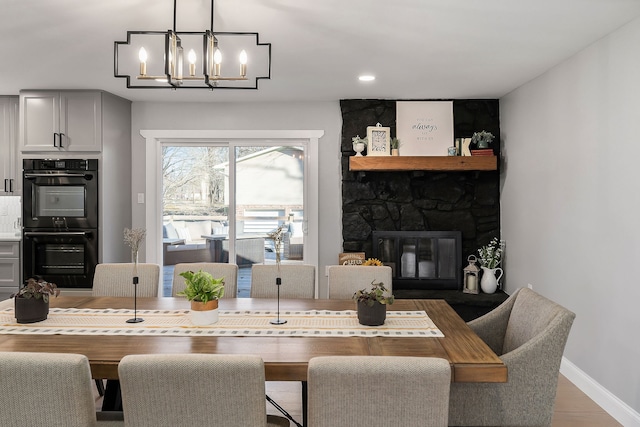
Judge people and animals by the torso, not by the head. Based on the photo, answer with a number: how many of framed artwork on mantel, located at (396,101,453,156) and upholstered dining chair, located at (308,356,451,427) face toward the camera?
1

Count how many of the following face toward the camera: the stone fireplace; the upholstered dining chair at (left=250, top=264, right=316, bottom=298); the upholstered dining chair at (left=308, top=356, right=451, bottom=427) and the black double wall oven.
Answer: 3

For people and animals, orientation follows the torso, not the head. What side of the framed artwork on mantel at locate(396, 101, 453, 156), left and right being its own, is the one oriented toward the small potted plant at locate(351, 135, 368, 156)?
right

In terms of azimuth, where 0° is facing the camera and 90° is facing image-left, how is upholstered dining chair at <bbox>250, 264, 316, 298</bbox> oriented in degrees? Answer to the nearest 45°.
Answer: approximately 0°

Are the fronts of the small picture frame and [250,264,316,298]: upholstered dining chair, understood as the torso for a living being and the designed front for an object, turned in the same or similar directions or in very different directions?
same or similar directions

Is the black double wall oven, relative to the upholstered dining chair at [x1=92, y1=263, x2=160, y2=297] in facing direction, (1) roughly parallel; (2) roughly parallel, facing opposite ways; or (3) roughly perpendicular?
roughly parallel

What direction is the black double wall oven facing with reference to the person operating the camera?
facing the viewer

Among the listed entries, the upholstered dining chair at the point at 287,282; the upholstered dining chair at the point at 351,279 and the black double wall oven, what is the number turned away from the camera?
0

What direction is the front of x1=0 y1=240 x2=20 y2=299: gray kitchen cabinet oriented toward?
toward the camera

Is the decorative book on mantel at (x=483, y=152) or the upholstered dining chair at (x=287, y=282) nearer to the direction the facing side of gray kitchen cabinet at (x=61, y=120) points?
the upholstered dining chair

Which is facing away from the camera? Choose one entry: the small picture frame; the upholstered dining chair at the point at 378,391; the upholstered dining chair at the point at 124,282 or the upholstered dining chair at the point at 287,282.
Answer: the upholstered dining chair at the point at 378,391

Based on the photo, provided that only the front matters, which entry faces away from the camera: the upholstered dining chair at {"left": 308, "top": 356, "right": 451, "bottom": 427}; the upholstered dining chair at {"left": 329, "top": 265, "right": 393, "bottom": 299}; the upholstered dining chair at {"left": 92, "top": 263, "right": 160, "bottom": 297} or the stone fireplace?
the upholstered dining chair at {"left": 308, "top": 356, "right": 451, "bottom": 427}

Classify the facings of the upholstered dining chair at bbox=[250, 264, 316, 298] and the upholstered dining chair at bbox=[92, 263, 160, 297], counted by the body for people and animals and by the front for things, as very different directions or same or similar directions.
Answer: same or similar directions

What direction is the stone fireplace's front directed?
toward the camera

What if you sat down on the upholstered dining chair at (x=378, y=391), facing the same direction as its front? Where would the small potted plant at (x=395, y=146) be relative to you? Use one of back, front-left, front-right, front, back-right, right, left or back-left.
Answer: front

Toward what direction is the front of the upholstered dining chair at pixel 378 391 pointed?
away from the camera

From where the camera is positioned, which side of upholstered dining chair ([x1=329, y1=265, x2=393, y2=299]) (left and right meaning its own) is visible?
front

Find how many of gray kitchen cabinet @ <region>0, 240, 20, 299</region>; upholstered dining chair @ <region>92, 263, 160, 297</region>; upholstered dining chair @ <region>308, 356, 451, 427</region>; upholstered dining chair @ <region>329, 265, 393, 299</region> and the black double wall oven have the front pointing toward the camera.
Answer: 4
